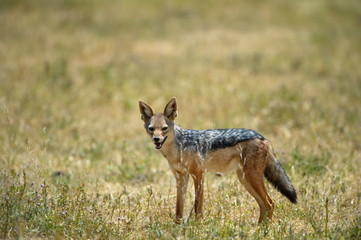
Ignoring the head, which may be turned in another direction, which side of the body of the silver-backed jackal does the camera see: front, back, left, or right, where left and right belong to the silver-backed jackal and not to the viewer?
left
